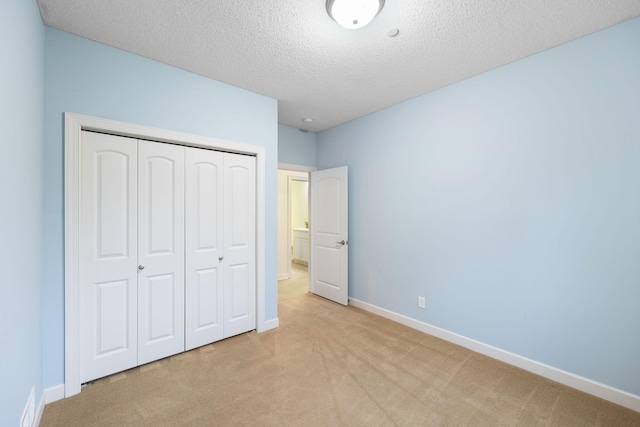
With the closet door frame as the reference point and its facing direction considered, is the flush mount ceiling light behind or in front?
in front

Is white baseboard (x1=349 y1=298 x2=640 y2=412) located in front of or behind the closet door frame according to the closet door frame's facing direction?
in front

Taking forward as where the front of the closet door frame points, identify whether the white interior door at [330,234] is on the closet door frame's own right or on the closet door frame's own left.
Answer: on the closet door frame's own left

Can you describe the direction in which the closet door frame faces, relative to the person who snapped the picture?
facing the viewer and to the right of the viewer
